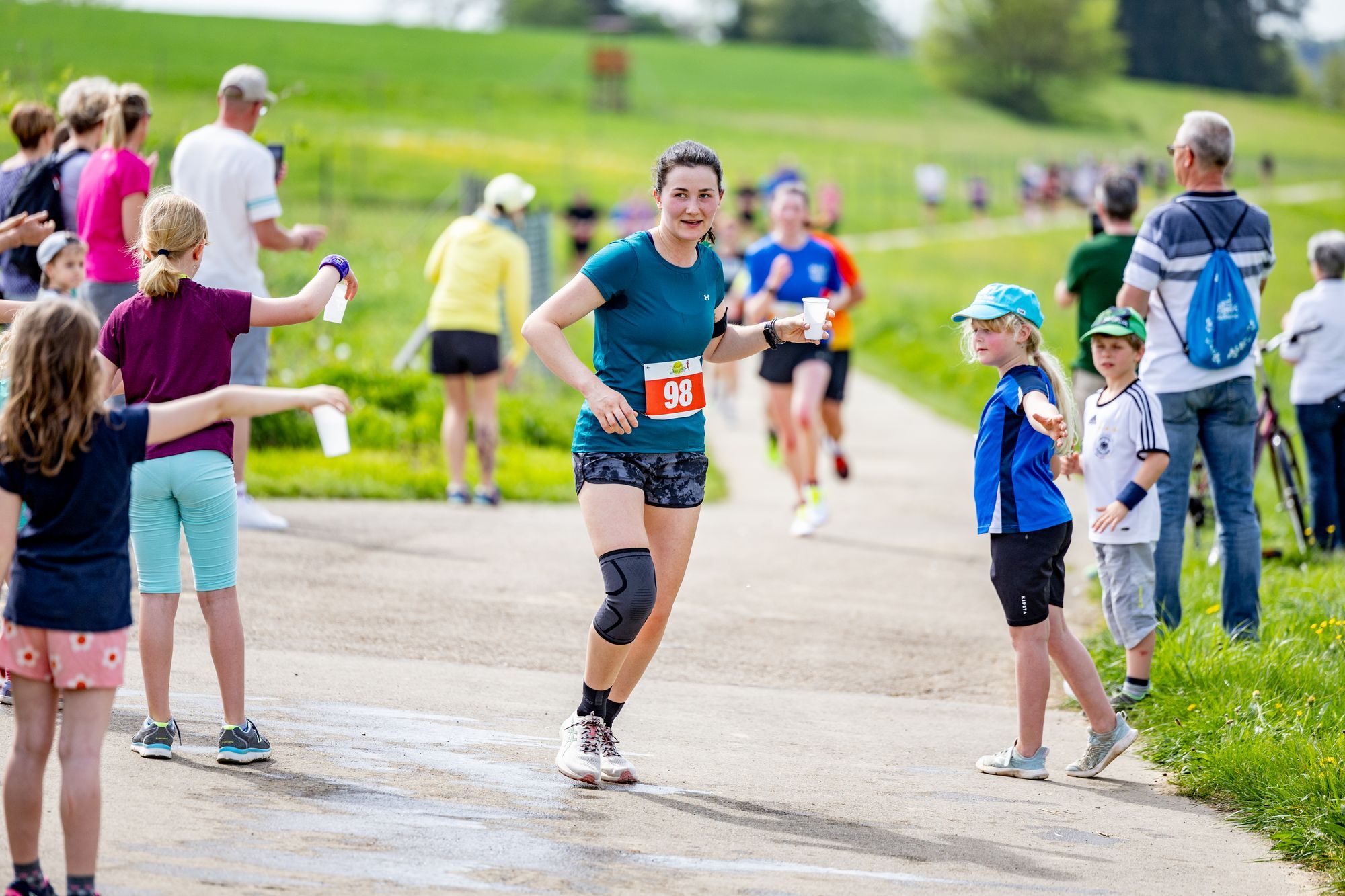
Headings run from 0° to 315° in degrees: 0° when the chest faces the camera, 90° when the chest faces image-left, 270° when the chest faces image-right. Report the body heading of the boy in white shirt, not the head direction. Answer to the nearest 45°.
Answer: approximately 45°

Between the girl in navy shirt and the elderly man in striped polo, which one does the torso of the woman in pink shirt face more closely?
the elderly man in striped polo

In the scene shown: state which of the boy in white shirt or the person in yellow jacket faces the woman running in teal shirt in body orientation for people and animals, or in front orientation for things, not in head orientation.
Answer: the boy in white shirt

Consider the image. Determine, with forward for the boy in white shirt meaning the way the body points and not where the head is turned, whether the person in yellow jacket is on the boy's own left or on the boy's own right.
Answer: on the boy's own right

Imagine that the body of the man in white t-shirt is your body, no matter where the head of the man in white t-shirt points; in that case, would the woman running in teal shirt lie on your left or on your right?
on your right

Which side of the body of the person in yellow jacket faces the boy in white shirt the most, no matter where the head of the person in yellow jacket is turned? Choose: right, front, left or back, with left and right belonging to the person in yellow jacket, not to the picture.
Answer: back

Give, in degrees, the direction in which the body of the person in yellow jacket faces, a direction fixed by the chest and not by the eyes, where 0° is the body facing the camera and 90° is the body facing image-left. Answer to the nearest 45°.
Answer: approximately 225°

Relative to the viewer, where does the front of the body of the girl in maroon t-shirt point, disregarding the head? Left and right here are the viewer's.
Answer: facing away from the viewer and to the right of the viewer

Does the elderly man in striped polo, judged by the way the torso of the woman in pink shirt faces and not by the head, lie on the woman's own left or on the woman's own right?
on the woman's own right

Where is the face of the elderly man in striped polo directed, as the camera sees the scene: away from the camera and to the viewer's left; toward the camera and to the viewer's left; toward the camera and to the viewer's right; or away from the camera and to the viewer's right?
away from the camera and to the viewer's left

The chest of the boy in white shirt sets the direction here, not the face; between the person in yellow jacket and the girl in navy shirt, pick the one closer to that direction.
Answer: the girl in navy shirt

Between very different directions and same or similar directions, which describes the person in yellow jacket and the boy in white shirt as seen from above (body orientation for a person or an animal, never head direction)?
very different directions

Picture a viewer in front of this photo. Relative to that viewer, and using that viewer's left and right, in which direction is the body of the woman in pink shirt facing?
facing away from the viewer and to the right of the viewer

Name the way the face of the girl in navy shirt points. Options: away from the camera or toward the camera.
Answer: away from the camera

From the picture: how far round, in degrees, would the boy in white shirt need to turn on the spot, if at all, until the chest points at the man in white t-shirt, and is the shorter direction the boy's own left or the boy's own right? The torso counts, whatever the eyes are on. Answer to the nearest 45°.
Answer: approximately 45° to the boy's own right

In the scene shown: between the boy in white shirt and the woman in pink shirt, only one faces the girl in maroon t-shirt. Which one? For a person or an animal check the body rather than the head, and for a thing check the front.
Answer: the boy in white shirt
